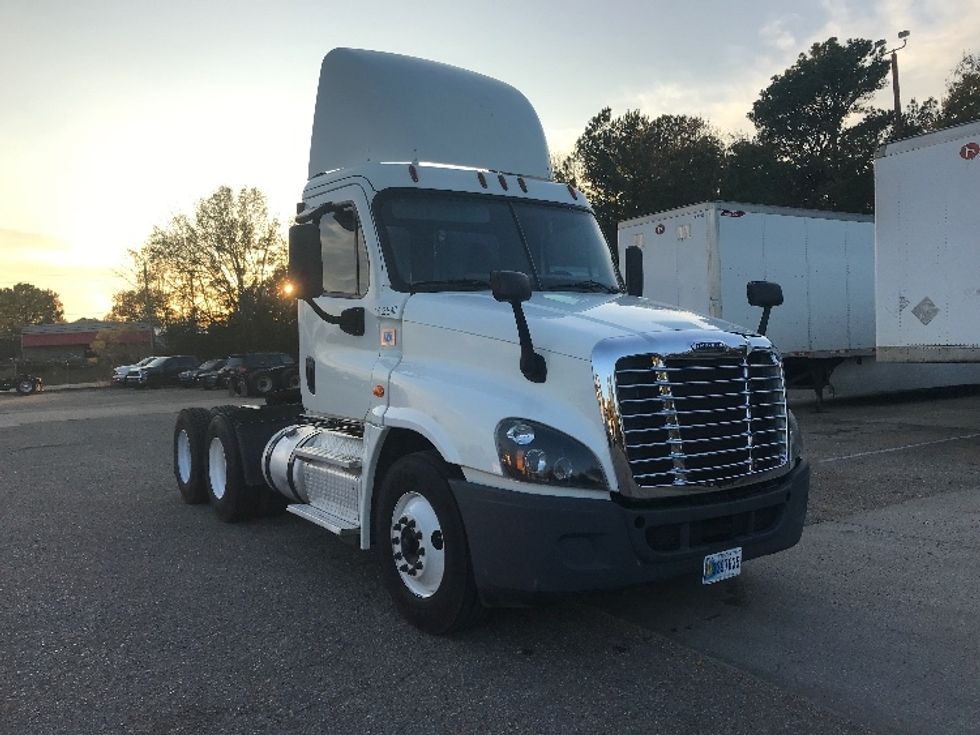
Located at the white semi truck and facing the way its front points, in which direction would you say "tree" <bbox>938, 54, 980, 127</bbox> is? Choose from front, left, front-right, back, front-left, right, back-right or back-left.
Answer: left

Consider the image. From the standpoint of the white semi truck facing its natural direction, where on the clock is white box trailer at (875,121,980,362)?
The white box trailer is roughly at 9 o'clock from the white semi truck.

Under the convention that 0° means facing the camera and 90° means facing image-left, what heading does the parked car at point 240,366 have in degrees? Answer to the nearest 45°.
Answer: approximately 45°

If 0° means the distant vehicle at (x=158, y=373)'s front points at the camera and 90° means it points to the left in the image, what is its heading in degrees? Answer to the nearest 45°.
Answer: approximately 45°

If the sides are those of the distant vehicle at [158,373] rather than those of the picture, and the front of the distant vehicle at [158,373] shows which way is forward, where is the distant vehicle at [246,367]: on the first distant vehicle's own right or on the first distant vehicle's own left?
on the first distant vehicle's own left

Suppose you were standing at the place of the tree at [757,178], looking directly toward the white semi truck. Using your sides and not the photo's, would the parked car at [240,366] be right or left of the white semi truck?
right

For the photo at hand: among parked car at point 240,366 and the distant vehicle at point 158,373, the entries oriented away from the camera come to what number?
0

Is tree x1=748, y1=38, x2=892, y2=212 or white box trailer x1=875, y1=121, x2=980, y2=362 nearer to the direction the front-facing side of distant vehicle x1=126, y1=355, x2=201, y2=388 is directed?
the white box trailer
